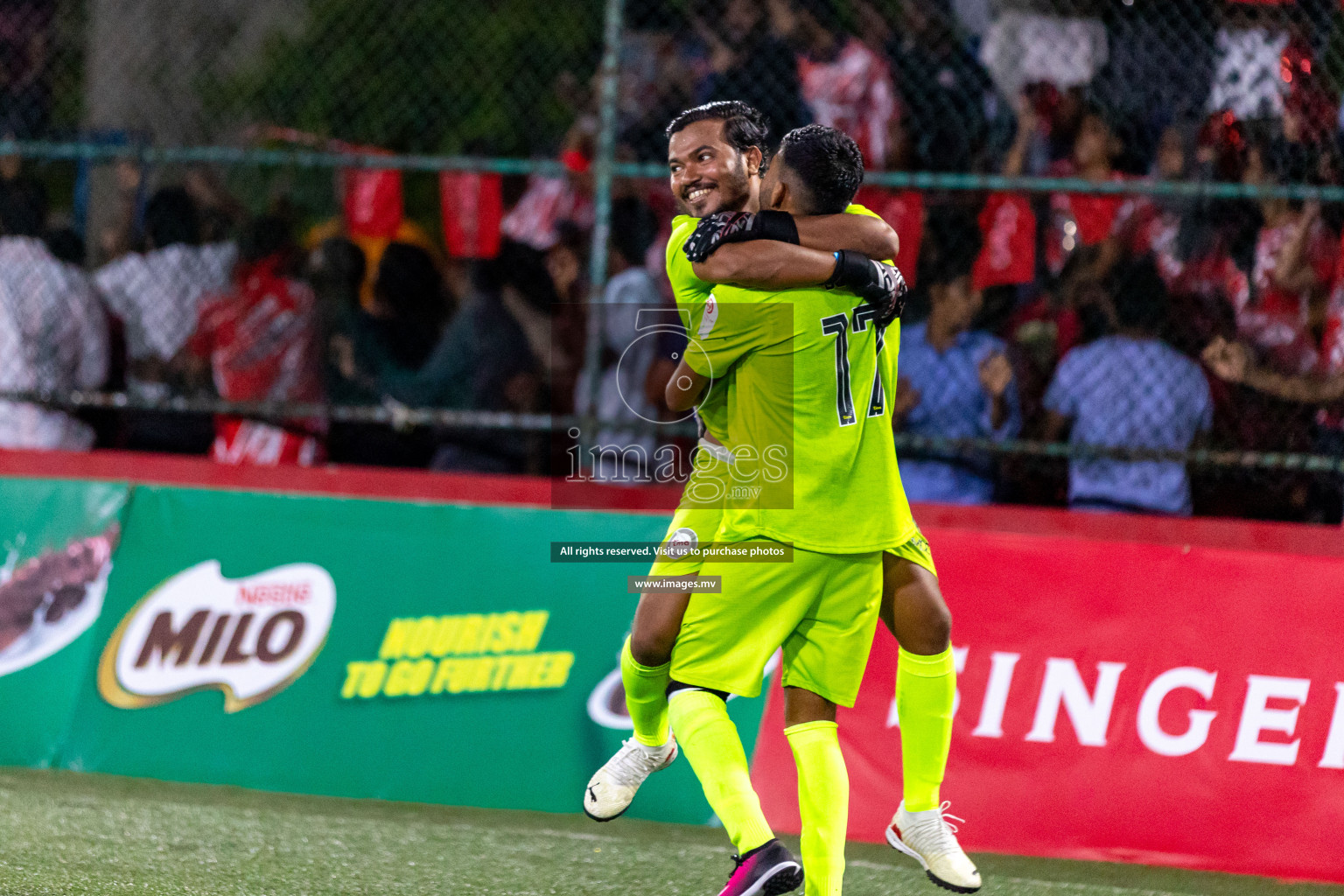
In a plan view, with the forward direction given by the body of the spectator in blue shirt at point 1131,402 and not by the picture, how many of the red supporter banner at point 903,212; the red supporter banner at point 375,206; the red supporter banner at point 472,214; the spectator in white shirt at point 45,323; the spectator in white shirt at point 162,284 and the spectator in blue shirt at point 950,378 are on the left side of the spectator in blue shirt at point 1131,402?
6

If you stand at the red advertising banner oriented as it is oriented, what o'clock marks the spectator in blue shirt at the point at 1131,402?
The spectator in blue shirt is roughly at 6 o'clock from the red advertising banner.

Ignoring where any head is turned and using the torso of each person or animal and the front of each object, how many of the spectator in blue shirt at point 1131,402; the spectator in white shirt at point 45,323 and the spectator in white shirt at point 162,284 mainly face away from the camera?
3

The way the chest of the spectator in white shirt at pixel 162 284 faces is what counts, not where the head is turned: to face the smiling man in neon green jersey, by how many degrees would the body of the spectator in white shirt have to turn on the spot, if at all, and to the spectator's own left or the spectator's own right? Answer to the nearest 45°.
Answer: approximately 180°

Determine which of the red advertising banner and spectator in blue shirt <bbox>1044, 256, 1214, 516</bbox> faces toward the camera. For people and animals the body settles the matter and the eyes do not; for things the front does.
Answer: the red advertising banner

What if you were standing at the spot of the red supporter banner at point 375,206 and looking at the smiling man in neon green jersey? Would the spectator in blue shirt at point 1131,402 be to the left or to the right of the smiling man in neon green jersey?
left

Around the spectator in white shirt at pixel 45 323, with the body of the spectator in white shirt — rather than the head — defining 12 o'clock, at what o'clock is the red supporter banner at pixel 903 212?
The red supporter banner is roughly at 4 o'clock from the spectator in white shirt.

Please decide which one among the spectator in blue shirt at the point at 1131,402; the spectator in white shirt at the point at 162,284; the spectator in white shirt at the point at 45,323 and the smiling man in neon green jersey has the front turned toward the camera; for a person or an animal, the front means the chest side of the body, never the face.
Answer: the smiling man in neon green jersey

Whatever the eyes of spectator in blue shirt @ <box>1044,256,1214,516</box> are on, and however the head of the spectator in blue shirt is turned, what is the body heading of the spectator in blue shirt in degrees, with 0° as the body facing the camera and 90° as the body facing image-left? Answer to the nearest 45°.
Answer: approximately 180°

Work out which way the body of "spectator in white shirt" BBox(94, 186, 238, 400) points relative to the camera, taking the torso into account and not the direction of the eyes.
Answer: away from the camera

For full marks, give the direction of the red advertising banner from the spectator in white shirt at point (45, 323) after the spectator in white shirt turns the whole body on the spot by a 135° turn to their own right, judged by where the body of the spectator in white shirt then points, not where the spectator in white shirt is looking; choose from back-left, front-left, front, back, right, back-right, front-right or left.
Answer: front

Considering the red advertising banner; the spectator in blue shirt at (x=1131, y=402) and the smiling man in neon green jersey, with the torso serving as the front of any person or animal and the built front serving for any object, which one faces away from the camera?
the spectator in blue shirt

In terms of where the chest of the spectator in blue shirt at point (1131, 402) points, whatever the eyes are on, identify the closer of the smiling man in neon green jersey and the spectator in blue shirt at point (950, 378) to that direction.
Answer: the spectator in blue shirt

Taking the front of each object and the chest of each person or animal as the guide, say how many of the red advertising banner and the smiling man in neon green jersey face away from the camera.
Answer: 0

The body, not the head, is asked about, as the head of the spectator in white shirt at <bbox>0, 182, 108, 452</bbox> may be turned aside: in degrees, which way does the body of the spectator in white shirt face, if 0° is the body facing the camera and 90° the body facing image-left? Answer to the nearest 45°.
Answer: approximately 180°

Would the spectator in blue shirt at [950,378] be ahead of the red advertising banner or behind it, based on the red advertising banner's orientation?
behind

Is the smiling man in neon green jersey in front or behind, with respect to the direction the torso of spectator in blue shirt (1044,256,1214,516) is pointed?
behind

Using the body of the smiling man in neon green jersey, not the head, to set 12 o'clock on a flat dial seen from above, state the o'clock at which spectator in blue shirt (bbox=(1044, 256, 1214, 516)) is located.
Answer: The spectator in blue shirt is roughly at 7 o'clock from the smiling man in neon green jersey.
